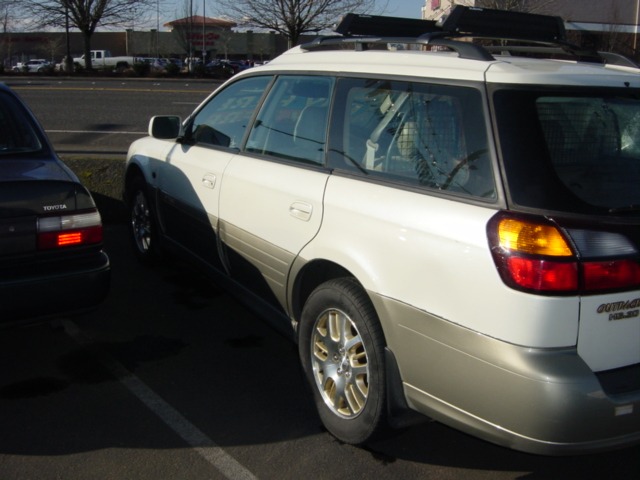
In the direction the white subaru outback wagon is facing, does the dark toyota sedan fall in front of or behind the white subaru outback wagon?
in front

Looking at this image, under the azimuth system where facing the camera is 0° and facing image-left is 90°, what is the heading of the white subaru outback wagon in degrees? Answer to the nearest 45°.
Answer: approximately 135°
